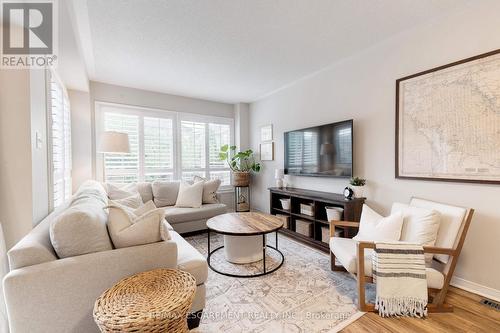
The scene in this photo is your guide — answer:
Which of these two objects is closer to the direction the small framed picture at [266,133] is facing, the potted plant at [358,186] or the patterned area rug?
the patterned area rug

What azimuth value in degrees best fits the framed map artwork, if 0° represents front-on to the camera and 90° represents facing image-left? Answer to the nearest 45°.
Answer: approximately 45°

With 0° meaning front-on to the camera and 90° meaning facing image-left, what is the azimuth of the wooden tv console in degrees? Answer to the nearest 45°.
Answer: approximately 45°

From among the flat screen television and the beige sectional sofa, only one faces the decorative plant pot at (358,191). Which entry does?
the beige sectional sofa

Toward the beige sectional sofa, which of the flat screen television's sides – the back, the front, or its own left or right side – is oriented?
front

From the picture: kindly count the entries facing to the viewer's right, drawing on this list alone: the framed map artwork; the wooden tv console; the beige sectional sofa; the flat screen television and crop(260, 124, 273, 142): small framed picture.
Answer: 1

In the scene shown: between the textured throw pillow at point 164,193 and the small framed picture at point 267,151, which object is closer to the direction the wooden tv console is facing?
the textured throw pillow

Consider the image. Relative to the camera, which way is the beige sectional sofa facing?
to the viewer's right

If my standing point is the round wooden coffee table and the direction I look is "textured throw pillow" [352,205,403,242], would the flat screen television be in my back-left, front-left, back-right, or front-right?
front-left

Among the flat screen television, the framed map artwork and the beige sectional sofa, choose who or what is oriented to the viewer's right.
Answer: the beige sectional sofa

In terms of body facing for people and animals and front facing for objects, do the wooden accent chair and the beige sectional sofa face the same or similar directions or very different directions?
very different directions

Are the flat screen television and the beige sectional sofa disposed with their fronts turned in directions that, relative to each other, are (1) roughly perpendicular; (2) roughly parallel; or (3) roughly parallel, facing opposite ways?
roughly parallel, facing opposite ways

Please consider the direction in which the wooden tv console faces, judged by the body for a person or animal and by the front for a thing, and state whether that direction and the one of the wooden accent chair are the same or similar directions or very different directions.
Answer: same or similar directions
